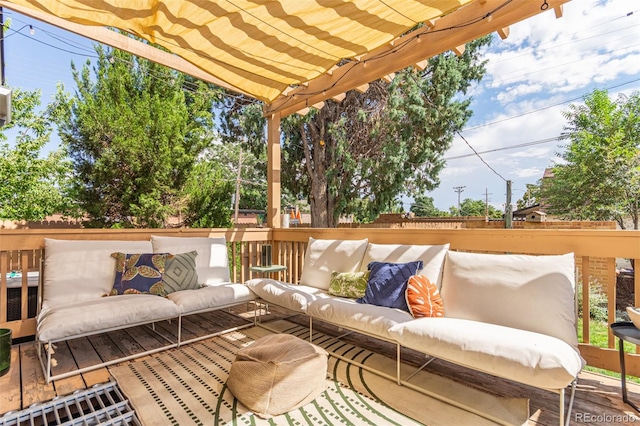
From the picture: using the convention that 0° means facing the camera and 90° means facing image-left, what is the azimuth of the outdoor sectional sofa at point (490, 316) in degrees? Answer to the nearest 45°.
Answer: approximately 45°

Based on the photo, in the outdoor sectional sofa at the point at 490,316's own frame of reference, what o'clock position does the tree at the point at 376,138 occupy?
The tree is roughly at 4 o'clock from the outdoor sectional sofa.

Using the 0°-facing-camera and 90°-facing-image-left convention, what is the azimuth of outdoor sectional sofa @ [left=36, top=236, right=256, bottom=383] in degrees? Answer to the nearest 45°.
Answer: approximately 315°

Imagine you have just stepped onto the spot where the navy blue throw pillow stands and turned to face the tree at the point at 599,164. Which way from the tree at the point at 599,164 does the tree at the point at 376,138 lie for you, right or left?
left

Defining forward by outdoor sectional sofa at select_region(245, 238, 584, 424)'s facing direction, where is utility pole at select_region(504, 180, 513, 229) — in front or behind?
behind
